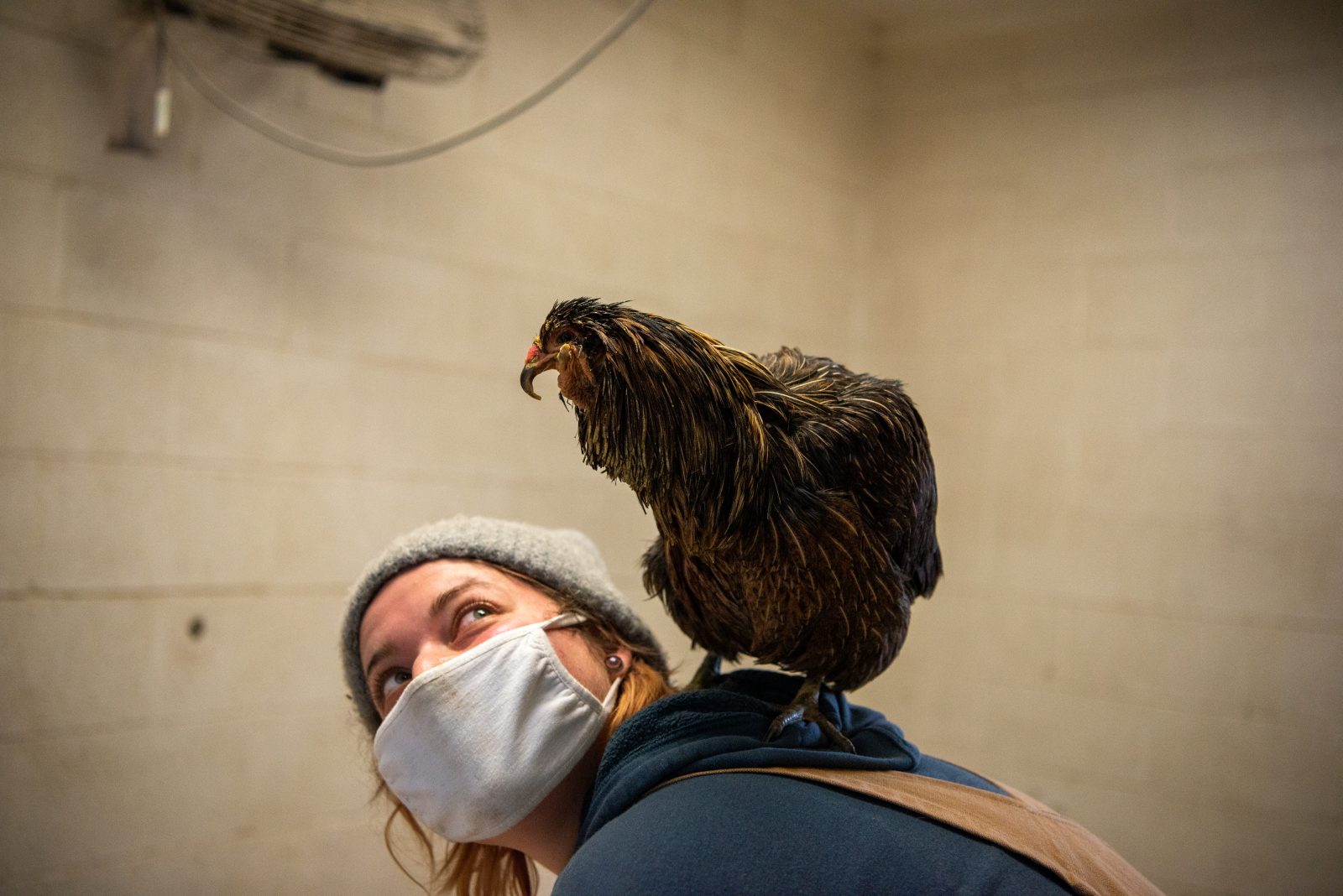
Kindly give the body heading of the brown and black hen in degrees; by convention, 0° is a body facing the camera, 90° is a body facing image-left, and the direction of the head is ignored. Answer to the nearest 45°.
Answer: approximately 45°

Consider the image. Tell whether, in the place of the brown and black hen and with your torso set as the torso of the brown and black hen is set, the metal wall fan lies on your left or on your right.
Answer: on your right

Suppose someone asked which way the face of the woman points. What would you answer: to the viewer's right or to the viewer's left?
to the viewer's left
